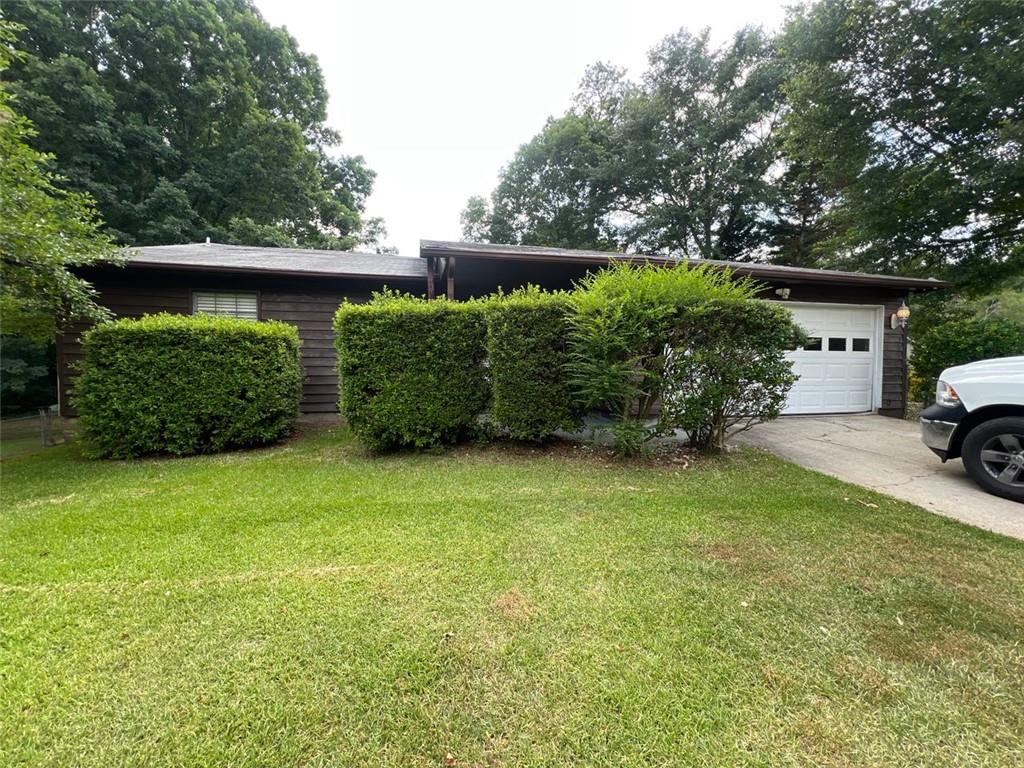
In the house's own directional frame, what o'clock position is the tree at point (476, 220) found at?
The tree is roughly at 6 o'clock from the house.

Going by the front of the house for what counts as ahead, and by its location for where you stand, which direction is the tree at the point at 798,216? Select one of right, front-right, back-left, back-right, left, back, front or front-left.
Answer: back-left

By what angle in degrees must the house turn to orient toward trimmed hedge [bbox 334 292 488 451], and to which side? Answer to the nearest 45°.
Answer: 0° — it already faces it

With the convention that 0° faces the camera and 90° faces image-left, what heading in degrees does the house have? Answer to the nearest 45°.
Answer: approximately 0°

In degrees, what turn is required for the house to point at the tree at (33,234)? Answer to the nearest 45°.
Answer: approximately 45° to its right

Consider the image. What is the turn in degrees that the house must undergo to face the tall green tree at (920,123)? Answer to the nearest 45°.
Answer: approximately 90° to its left

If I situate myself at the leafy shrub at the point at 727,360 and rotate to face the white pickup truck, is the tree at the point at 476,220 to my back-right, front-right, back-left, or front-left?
back-left
